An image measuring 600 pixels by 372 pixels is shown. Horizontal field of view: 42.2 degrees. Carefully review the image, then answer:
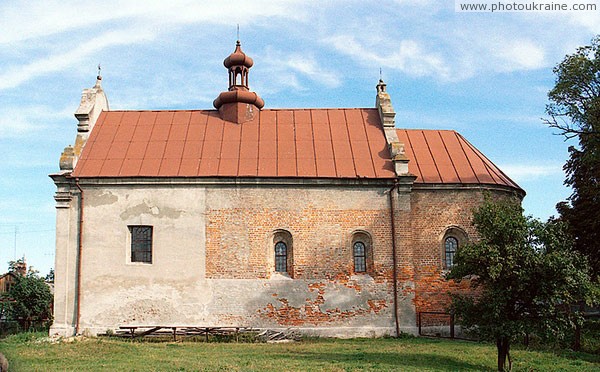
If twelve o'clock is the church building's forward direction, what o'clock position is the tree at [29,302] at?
The tree is roughly at 1 o'clock from the church building.

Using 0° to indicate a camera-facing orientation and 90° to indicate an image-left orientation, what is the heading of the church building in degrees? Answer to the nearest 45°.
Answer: approximately 90°

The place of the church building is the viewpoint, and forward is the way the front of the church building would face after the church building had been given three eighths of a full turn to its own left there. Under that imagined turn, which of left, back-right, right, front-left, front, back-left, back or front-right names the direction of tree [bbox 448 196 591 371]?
front
